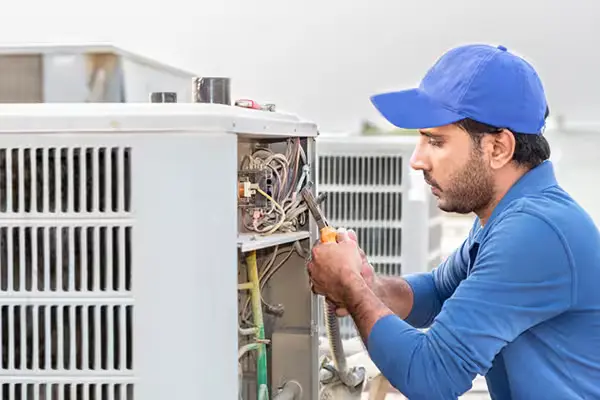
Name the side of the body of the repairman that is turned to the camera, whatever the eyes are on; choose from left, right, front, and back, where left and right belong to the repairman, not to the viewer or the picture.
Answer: left

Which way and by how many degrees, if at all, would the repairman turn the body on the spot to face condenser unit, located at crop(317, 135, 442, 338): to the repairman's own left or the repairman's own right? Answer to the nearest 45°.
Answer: approximately 90° to the repairman's own right

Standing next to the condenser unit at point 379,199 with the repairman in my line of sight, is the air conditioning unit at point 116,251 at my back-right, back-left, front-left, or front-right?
front-right

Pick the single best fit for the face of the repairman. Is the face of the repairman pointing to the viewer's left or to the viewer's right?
to the viewer's left

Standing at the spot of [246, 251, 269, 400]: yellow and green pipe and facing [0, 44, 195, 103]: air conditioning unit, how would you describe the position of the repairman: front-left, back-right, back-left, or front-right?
back-right

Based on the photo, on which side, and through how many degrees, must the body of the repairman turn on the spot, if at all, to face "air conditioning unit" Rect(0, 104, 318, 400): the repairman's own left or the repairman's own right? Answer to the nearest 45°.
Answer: approximately 45° to the repairman's own left

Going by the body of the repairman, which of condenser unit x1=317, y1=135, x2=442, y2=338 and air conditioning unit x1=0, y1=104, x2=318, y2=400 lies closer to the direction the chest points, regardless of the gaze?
the air conditioning unit

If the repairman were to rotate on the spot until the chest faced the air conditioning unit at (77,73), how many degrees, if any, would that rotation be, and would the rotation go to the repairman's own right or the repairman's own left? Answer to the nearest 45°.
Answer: approximately 45° to the repairman's own right
